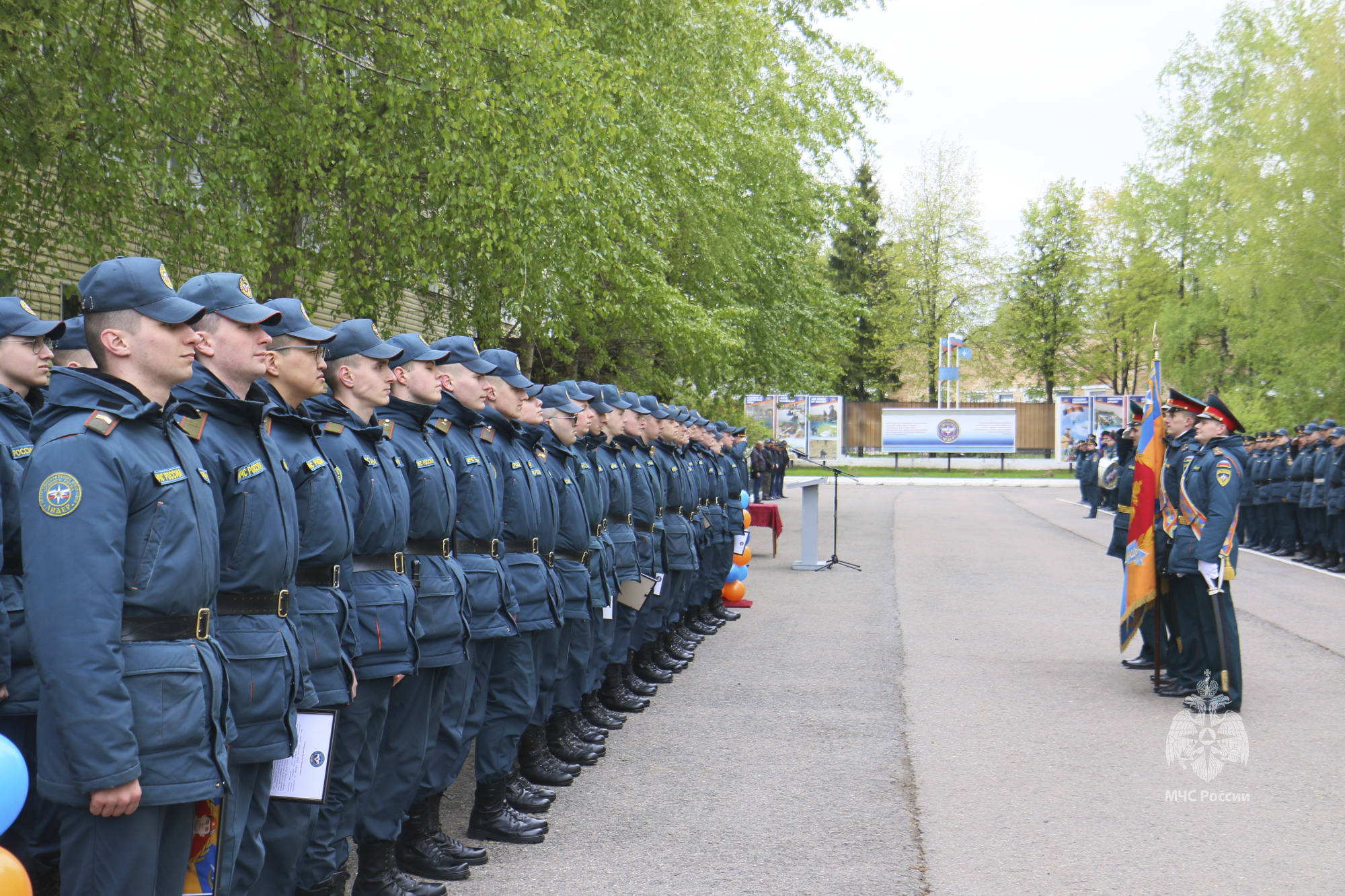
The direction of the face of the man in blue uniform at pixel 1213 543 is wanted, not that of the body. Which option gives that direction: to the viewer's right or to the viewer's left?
to the viewer's left

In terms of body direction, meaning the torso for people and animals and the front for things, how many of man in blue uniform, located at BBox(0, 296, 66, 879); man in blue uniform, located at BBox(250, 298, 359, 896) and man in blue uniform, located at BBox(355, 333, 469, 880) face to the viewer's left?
0

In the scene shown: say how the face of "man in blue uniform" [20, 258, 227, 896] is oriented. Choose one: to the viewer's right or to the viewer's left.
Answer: to the viewer's right

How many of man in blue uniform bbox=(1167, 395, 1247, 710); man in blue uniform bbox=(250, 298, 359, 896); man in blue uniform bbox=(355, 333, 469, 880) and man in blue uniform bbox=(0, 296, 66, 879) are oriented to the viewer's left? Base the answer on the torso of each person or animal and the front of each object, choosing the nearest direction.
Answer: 1

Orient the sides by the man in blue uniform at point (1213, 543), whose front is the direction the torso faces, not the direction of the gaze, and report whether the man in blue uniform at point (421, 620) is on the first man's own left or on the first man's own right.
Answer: on the first man's own left

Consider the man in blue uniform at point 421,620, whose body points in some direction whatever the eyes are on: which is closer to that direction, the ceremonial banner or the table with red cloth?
the ceremonial banner

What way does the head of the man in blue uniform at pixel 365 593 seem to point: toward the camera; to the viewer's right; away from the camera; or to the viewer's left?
to the viewer's right

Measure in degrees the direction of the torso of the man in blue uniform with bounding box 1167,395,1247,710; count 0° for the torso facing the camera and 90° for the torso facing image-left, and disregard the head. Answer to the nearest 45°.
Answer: approximately 90°

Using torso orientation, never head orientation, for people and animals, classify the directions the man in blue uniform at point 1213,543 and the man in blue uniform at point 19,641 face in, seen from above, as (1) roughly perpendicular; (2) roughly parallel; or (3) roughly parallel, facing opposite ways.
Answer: roughly parallel, facing opposite ways

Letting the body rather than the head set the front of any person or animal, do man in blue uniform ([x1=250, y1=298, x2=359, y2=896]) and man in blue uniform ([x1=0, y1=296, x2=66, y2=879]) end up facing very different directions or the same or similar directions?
same or similar directions

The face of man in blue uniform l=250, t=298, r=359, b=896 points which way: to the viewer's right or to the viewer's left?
to the viewer's right

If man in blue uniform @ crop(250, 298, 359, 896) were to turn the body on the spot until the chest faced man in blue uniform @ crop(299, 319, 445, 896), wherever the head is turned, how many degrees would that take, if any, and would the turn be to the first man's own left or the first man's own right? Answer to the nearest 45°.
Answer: approximately 90° to the first man's own left

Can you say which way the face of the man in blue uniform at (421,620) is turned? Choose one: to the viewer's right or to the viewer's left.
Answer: to the viewer's right

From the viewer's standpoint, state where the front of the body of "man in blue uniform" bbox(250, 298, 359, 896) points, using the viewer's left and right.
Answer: facing the viewer and to the right of the viewer
